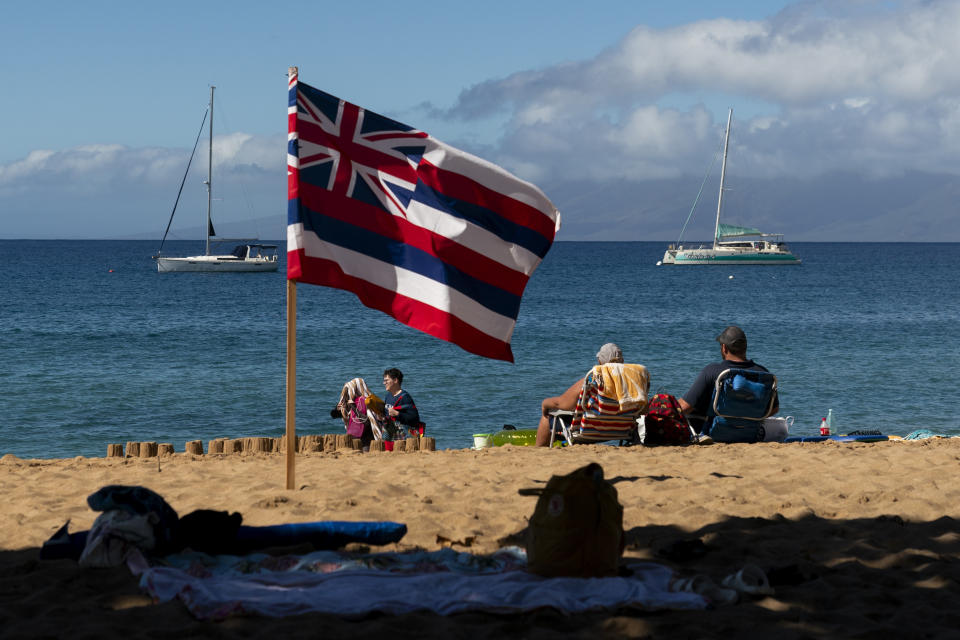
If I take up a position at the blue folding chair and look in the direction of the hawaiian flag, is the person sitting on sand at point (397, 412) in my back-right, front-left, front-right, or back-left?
front-right

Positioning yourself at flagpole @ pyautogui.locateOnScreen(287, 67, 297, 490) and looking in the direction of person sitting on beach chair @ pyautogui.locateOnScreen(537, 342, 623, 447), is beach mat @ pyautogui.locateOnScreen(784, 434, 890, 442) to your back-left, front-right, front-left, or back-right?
front-right

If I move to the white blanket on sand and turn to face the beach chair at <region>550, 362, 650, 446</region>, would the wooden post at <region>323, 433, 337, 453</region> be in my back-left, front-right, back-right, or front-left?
front-left

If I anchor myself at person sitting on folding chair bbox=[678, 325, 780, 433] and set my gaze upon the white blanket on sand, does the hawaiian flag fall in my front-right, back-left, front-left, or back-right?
front-right

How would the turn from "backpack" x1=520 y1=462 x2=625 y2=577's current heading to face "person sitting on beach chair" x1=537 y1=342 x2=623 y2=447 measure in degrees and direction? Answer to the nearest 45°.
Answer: approximately 135° to its right

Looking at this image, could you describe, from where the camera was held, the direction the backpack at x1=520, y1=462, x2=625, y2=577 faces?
facing the viewer and to the left of the viewer

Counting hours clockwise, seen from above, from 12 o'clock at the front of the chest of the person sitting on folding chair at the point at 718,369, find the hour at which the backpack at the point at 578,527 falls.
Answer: The backpack is roughly at 6 o'clock from the person sitting on folding chair.

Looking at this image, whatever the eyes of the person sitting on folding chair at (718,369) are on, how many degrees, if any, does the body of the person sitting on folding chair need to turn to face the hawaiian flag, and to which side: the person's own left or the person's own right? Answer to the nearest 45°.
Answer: approximately 135° to the person's own left

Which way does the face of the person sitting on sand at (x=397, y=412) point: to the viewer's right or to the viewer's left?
to the viewer's left

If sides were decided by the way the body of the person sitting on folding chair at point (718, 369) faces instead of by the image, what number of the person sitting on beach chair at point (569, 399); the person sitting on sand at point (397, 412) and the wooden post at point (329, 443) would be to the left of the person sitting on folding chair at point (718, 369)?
3

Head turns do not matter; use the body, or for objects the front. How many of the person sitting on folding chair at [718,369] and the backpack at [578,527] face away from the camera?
1

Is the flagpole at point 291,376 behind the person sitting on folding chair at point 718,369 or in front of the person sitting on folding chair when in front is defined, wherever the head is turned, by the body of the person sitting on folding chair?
behind

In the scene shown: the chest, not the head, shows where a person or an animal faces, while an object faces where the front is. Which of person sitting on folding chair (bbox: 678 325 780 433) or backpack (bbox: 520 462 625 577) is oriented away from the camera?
the person sitting on folding chair

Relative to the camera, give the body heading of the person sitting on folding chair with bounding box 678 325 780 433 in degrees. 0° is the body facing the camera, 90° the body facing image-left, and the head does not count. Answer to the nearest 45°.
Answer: approximately 180°

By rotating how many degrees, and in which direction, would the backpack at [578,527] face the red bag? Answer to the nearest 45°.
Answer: approximately 135° to its right

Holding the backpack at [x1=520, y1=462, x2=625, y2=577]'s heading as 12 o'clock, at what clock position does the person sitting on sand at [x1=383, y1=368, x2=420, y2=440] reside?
The person sitting on sand is roughly at 4 o'clock from the backpack.

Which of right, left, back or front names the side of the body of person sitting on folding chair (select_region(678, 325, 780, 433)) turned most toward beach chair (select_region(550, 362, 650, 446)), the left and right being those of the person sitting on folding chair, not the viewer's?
left
